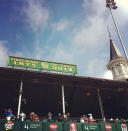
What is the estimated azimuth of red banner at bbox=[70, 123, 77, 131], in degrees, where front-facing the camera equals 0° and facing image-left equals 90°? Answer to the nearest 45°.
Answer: approximately 0°

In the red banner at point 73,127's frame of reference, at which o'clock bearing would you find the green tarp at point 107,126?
The green tarp is roughly at 8 o'clock from the red banner.

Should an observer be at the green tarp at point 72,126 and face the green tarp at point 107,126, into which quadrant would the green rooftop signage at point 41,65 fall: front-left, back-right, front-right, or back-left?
back-left

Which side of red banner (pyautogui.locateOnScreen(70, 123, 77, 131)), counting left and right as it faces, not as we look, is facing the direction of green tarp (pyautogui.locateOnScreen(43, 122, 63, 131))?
right

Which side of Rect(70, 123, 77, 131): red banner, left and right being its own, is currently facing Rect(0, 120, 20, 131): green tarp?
right

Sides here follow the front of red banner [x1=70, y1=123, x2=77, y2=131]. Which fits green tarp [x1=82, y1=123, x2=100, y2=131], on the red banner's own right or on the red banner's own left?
on the red banner's own left

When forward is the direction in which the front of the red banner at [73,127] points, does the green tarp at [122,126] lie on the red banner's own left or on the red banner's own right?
on the red banner's own left
